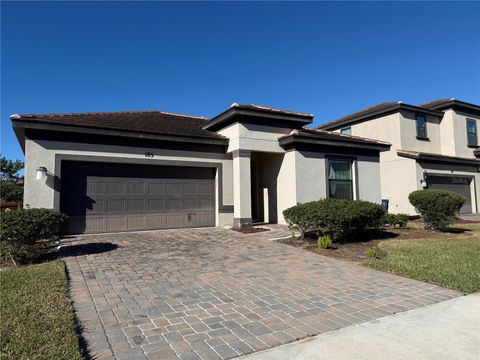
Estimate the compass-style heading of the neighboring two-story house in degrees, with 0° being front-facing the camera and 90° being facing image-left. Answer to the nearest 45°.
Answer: approximately 315°

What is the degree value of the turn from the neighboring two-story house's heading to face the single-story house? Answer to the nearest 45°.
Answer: approximately 90° to its right

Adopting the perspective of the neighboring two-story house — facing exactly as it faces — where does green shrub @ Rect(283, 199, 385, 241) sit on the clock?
The green shrub is roughly at 2 o'clock from the neighboring two-story house.

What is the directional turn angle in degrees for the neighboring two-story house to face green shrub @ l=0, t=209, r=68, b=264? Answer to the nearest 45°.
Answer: approximately 90° to its right
